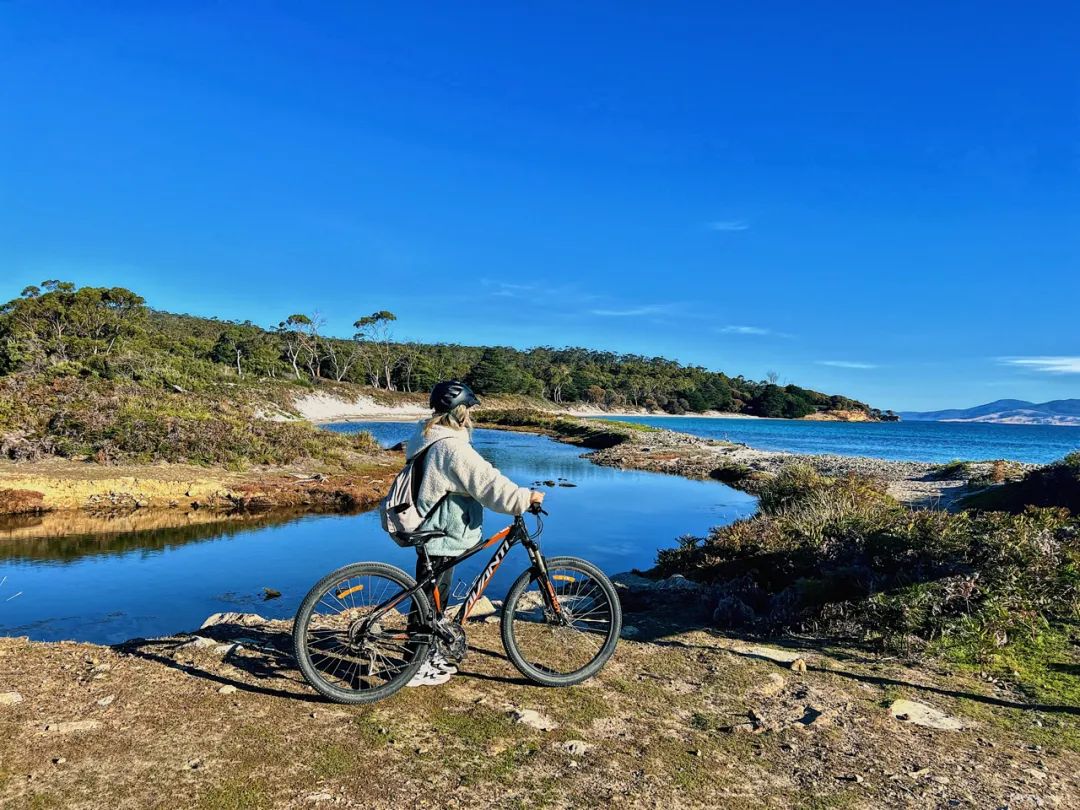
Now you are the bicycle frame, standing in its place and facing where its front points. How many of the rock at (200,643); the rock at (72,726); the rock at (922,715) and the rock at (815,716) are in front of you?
2

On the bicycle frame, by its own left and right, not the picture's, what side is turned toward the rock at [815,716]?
front

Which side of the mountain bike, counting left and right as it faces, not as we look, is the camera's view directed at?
right

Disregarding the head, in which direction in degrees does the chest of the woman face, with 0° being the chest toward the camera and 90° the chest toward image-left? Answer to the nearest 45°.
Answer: approximately 270°

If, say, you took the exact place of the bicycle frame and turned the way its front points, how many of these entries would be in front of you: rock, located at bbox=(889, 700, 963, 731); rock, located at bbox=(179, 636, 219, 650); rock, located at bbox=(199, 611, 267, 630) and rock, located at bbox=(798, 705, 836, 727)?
2

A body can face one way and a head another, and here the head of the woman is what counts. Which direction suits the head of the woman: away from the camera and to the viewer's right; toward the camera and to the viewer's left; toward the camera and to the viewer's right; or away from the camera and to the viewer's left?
away from the camera and to the viewer's right

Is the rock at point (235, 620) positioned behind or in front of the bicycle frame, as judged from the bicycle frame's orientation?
behind

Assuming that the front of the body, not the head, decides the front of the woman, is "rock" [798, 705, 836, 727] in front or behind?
in front

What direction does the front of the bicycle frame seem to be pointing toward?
to the viewer's right

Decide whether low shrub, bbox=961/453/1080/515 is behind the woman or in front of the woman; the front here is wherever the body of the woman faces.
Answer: in front

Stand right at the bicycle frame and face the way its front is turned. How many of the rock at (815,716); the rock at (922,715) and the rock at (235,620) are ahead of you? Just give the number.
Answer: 2

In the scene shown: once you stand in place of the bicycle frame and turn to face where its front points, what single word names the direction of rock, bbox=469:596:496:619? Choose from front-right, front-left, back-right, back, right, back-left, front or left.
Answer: left
